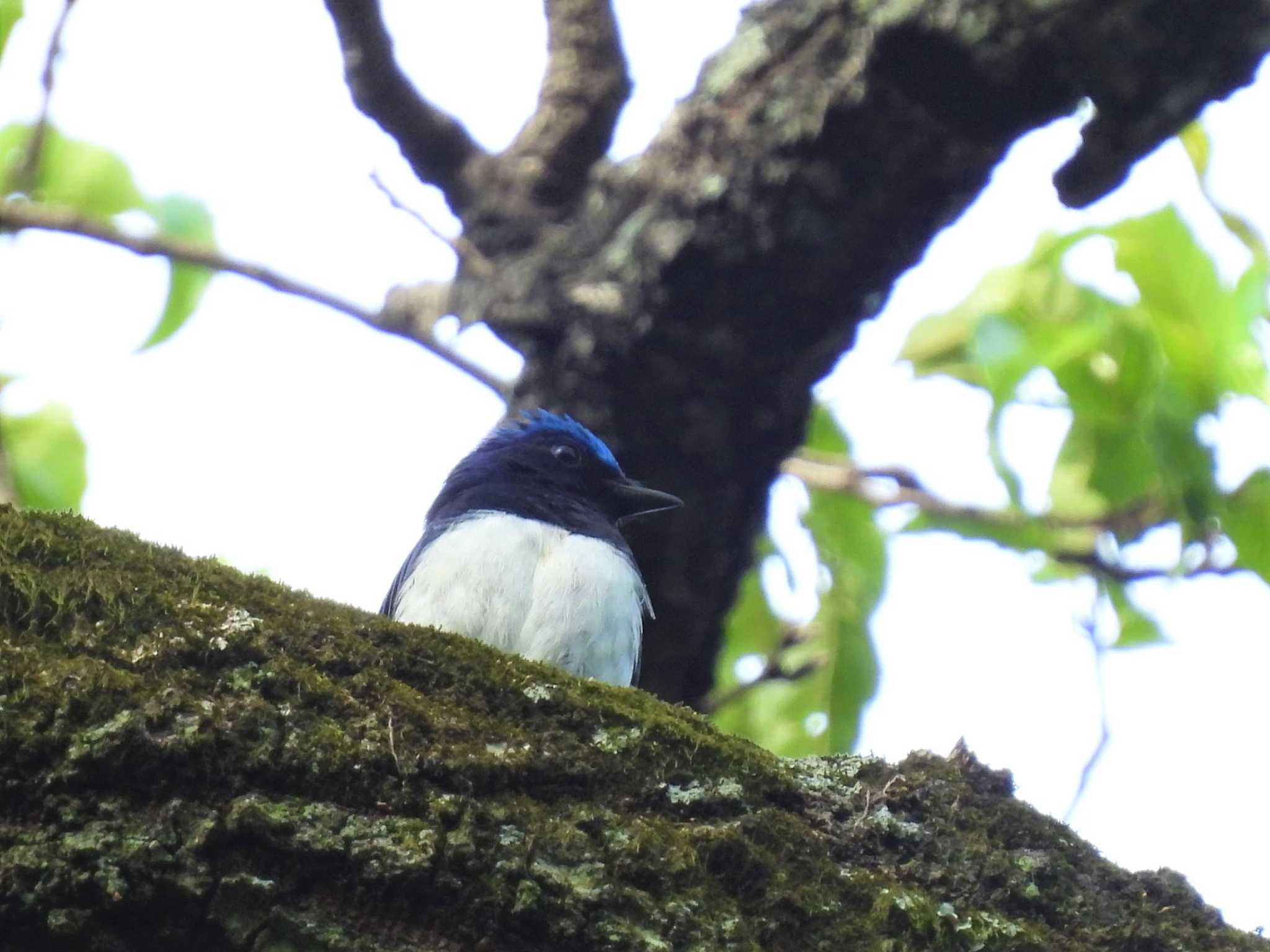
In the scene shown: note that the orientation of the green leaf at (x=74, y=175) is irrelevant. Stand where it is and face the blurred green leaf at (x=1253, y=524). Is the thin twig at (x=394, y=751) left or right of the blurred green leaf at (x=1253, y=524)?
right

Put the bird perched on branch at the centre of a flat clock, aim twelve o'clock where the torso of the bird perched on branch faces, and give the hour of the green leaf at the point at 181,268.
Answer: The green leaf is roughly at 4 o'clock from the bird perched on branch.

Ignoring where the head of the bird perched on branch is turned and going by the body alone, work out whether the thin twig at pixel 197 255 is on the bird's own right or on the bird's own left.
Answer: on the bird's own right
